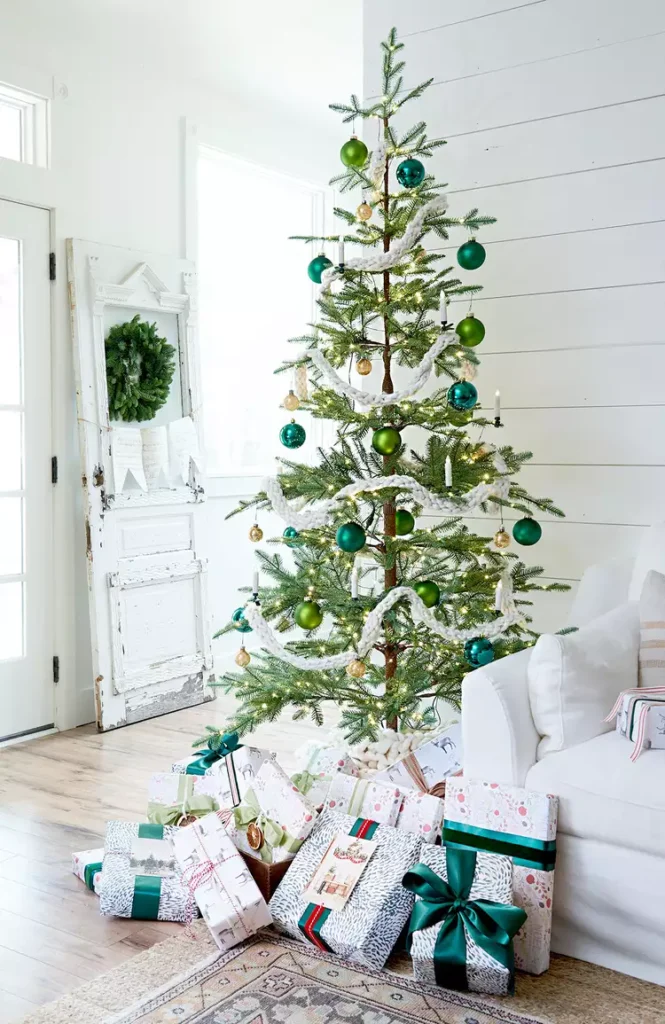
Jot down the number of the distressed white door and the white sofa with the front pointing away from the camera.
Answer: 0

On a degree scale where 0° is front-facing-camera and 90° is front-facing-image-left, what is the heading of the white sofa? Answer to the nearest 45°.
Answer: approximately 45°

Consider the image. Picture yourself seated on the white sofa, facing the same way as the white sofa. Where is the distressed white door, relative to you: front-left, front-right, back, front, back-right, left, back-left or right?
right

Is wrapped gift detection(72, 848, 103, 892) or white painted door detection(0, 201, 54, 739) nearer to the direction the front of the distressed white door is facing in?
the wrapped gift

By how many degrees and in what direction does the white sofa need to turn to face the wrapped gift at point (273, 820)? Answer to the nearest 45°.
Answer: approximately 45° to its right
